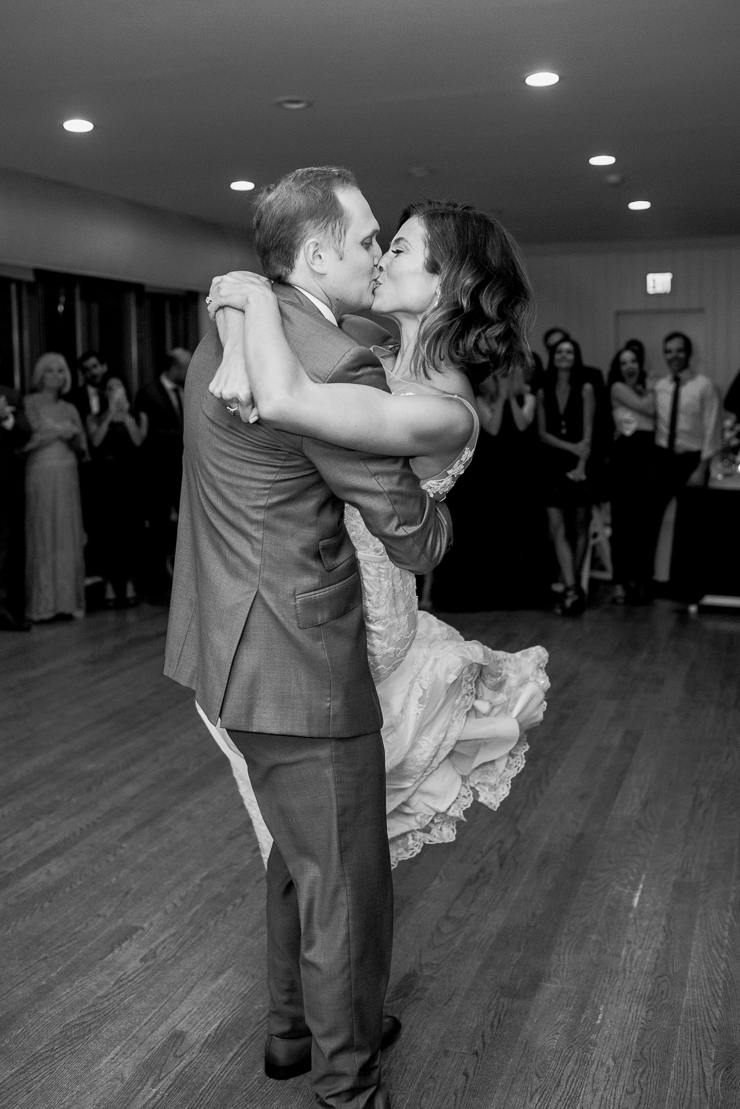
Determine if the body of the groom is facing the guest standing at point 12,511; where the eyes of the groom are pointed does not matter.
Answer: no

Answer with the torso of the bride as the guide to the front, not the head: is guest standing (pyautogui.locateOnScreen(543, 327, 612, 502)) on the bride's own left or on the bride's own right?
on the bride's own right

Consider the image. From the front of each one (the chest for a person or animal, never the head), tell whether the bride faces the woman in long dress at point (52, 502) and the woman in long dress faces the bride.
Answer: no

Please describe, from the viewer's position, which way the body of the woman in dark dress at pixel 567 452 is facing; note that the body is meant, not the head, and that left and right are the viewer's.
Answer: facing the viewer

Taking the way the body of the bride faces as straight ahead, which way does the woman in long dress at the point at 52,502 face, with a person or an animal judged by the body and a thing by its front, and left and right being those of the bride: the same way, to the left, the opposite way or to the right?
to the left

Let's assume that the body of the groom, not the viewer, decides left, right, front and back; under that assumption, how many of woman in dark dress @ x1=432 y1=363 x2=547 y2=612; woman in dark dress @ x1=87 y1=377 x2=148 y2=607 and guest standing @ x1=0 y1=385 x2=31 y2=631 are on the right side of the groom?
0

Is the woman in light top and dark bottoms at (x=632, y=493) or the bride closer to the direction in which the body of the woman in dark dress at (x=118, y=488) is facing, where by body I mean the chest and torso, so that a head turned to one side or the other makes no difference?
the bride

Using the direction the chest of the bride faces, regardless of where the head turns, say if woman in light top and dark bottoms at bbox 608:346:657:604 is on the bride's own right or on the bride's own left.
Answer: on the bride's own right

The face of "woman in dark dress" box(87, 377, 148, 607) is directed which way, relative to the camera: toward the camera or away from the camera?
toward the camera

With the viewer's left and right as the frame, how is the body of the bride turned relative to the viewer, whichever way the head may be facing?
facing to the left of the viewer

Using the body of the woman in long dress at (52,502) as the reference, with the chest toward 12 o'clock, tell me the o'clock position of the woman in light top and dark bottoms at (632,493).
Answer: The woman in light top and dark bottoms is roughly at 9 o'clock from the woman in long dress.

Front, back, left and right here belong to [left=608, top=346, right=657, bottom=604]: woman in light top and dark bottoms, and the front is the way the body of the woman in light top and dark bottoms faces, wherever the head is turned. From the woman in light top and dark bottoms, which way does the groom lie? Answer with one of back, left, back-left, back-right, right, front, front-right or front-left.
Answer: front

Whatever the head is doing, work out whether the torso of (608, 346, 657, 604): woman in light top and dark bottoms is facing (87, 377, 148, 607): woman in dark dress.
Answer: no

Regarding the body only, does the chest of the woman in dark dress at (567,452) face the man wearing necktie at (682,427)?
no

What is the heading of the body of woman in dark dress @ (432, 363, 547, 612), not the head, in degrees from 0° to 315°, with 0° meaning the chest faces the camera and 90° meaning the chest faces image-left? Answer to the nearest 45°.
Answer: approximately 0°

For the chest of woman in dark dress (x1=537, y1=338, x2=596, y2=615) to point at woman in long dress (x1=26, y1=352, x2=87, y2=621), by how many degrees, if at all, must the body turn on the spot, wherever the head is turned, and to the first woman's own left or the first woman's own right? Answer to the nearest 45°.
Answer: approximately 90° to the first woman's own right

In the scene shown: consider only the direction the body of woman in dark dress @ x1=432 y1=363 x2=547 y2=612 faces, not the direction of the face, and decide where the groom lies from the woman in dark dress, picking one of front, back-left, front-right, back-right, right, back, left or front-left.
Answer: front

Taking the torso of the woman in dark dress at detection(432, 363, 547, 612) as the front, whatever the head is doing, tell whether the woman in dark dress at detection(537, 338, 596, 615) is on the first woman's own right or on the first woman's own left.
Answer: on the first woman's own left

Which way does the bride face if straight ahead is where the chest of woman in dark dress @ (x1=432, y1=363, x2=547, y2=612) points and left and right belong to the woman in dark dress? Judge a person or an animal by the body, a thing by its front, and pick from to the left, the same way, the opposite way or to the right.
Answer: to the right

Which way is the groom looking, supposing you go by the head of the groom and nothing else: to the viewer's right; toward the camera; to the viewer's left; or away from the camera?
to the viewer's right

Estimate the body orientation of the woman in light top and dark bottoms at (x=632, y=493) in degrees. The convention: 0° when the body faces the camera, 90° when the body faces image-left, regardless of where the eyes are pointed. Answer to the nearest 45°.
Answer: approximately 0°
